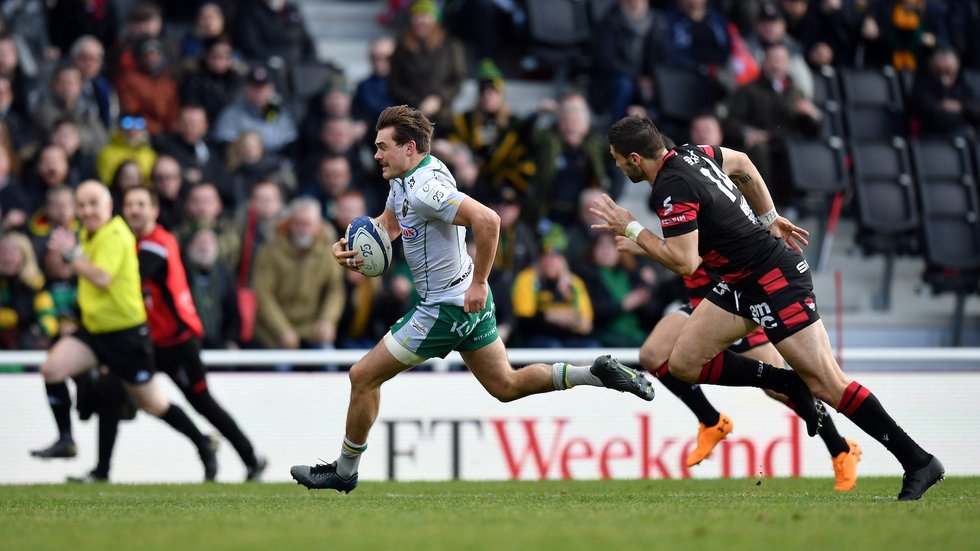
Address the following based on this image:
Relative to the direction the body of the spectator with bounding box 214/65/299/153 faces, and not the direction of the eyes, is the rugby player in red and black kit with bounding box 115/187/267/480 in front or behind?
in front

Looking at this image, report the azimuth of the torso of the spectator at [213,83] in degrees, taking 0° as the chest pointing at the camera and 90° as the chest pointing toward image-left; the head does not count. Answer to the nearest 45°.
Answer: approximately 0°

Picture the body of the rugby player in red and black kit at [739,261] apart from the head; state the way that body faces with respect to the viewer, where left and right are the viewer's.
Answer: facing to the left of the viewer

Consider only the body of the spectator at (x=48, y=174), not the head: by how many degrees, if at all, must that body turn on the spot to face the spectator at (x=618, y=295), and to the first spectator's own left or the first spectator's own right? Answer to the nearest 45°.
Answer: approximately 90° to the first spectator's own left

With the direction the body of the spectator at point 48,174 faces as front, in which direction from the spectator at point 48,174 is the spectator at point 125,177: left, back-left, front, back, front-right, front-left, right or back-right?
front-left

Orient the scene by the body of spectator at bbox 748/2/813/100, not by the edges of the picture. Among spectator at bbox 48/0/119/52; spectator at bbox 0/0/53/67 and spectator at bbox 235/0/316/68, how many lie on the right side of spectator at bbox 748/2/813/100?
3

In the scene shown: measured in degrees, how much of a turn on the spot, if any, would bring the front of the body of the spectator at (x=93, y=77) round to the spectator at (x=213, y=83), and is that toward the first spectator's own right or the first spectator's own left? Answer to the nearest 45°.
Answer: approximately 90° to the first spectator's own left

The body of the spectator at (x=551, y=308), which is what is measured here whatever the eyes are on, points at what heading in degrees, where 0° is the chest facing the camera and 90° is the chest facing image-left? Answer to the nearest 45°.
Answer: approximately 0°

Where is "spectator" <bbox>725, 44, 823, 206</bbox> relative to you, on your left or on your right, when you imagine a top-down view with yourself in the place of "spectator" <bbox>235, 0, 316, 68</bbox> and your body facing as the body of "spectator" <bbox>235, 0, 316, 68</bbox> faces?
on your left

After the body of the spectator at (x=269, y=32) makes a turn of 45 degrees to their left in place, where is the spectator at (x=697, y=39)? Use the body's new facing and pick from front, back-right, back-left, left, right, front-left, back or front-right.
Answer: front-left
